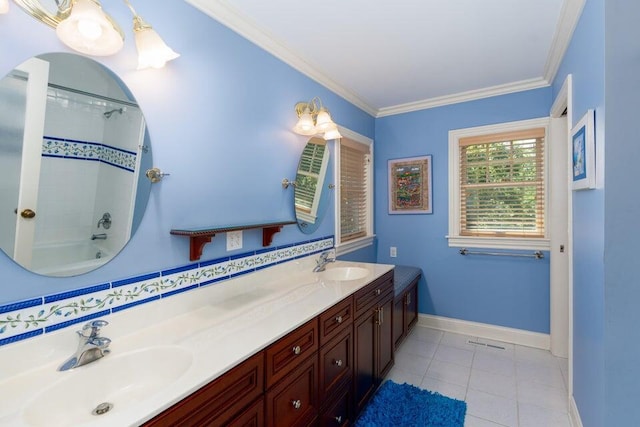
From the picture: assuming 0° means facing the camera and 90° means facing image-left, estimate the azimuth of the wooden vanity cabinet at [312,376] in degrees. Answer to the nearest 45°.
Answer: approximately 315°

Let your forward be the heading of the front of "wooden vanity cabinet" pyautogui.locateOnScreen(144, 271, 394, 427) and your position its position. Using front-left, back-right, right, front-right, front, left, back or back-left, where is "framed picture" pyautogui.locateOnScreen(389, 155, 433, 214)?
left

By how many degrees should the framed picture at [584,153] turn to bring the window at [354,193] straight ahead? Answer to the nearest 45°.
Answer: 0° — it already faces it

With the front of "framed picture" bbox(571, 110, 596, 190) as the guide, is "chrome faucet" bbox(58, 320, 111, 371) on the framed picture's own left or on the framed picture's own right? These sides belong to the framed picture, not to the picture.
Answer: on the framed picture's own left

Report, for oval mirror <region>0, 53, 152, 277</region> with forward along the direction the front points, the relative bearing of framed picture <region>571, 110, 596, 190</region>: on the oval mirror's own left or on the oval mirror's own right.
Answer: on the oval mirror's own left

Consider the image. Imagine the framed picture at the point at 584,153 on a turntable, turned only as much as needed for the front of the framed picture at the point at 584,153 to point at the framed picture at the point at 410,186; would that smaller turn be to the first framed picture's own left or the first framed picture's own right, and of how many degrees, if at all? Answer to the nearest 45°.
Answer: approximately 45° to the first framed picture's own right

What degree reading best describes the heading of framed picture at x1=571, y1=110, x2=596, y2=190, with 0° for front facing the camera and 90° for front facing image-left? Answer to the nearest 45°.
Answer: approximately 90°

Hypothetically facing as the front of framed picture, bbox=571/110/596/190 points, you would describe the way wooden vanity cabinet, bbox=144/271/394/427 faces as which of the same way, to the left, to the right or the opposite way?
the opposite way

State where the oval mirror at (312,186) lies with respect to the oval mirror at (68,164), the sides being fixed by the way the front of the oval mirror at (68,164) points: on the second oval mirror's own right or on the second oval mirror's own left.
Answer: on the second oval mirror's own left

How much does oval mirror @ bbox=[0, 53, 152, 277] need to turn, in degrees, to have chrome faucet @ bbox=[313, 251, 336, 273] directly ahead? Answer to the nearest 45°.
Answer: approximately 90° to its left

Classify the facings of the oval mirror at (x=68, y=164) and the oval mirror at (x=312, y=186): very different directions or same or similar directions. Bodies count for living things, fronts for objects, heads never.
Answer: same or similar directions

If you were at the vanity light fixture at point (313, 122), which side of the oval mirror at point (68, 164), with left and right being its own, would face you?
left
